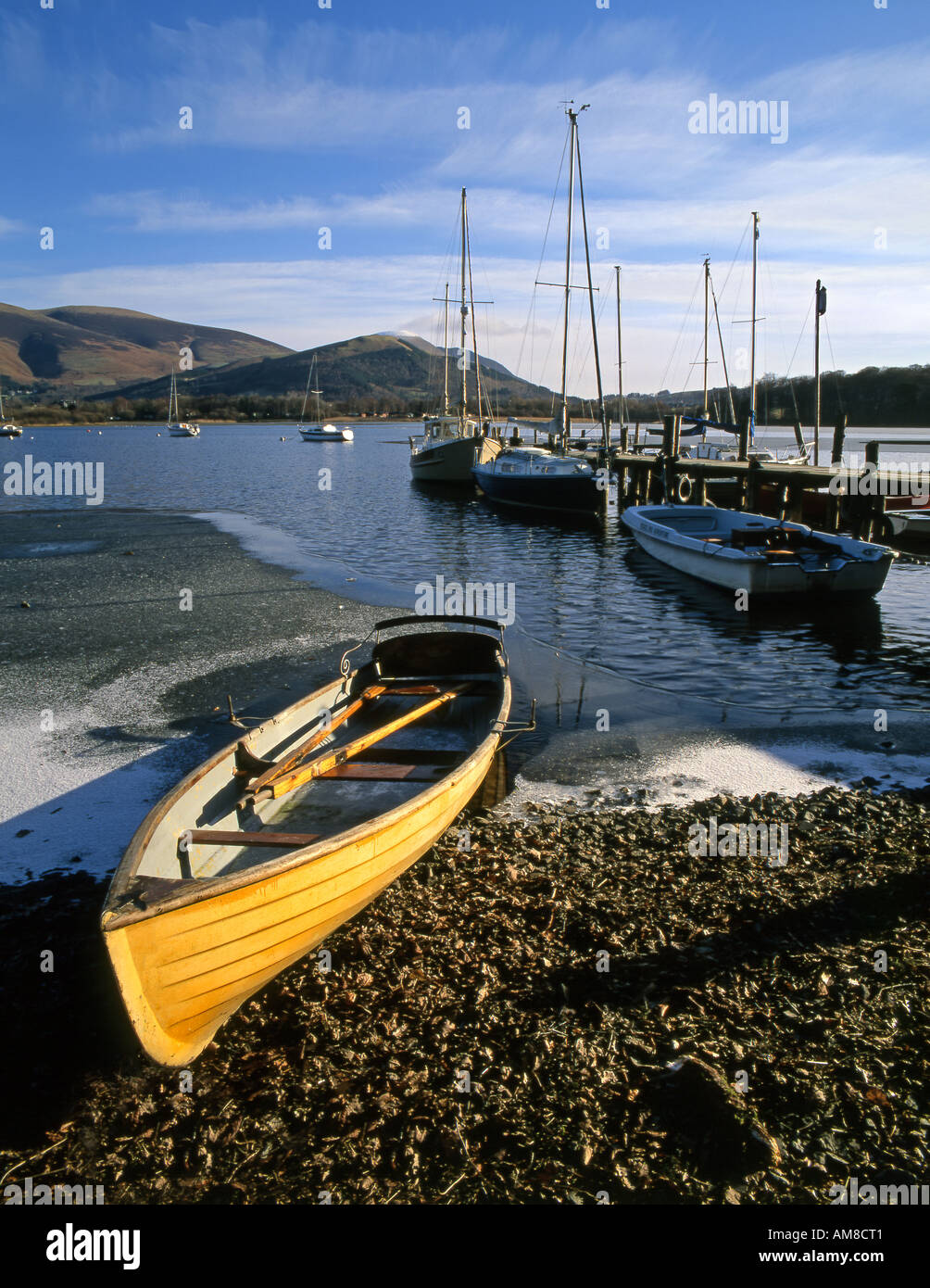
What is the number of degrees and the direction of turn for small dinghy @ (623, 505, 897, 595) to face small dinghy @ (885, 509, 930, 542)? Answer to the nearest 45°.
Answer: approximately 45° to its right

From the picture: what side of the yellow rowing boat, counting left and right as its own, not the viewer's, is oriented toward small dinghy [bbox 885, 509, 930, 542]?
back

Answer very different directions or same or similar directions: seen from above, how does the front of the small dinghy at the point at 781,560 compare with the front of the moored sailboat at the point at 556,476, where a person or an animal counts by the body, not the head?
very different directions
